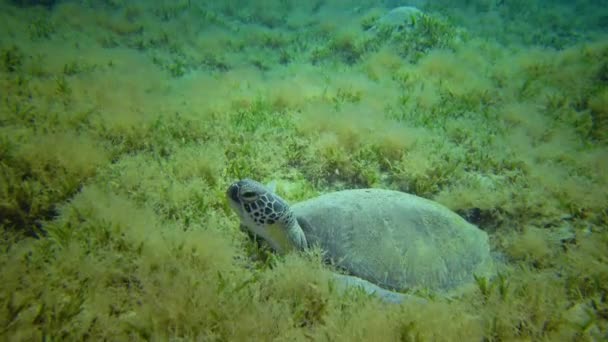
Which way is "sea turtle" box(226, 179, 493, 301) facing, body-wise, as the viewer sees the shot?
to the viewer's left

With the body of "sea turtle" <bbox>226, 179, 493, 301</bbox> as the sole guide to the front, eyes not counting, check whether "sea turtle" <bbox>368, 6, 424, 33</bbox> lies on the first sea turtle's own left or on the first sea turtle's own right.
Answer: on the first sea turtle's own right
